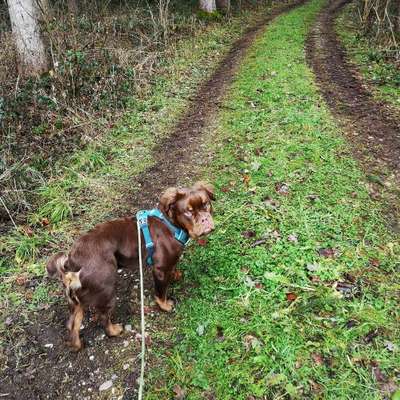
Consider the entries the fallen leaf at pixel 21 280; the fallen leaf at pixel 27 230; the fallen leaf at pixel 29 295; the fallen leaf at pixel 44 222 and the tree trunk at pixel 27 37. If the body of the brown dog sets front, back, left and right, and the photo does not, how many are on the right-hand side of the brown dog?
0

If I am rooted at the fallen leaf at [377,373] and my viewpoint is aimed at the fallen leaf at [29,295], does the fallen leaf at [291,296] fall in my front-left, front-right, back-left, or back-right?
front-right

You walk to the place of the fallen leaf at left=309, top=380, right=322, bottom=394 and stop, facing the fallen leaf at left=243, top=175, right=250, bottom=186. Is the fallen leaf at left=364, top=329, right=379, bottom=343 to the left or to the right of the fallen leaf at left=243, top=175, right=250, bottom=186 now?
right

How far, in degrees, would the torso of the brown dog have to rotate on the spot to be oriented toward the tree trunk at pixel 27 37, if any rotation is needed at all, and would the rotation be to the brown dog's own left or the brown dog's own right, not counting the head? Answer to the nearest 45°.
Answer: approximately 45° to the brown dog's own left

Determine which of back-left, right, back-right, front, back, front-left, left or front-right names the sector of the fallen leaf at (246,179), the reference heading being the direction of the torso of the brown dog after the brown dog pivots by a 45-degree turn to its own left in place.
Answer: front-right

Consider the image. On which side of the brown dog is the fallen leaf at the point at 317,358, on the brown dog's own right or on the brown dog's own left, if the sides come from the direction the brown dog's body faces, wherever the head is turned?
on the brown dog's own right

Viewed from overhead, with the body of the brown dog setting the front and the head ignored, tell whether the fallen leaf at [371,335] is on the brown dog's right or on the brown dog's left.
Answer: on the brown dog's right

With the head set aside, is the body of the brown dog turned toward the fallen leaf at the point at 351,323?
no

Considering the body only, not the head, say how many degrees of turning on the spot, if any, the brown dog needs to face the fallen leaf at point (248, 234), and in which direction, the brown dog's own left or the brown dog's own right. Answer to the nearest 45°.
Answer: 0° — it already faces it

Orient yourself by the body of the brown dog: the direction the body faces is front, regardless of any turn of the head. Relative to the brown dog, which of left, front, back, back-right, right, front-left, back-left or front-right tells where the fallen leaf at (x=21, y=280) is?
left

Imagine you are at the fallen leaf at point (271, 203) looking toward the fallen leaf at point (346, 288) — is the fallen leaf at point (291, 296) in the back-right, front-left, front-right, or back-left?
front-right

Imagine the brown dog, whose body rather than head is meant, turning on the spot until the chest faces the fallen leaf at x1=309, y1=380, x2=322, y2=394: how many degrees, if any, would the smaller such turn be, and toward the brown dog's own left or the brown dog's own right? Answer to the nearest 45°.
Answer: approximately 90° to the brown dog's own right

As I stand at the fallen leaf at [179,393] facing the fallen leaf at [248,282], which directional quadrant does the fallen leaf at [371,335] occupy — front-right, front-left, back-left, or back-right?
front-right

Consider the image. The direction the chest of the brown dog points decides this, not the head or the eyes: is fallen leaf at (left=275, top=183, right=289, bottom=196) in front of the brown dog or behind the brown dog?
in front

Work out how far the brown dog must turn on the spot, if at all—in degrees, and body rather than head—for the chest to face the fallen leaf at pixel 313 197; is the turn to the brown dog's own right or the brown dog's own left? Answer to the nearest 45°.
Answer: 0° — it already faces it

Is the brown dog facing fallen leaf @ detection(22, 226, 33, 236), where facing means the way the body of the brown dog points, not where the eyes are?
no

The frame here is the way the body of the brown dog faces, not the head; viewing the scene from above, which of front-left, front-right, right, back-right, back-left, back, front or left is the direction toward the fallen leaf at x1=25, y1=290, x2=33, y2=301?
left

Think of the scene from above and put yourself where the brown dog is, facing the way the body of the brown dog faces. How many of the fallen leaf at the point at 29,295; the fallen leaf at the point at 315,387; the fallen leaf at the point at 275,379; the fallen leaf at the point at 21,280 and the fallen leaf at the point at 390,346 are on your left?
2

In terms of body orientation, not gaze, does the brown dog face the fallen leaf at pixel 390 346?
no

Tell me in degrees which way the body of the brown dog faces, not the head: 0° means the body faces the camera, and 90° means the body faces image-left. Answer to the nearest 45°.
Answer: approximately 225°
